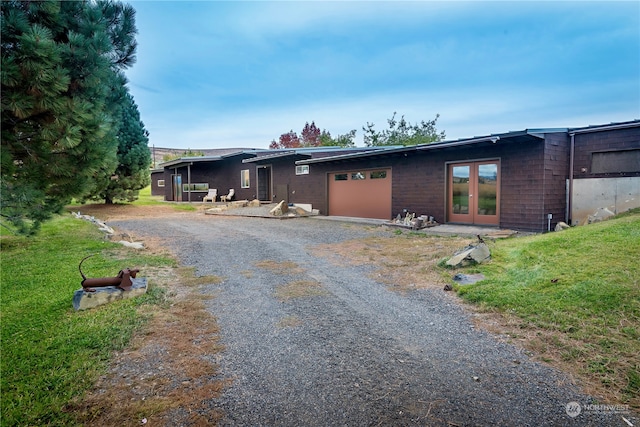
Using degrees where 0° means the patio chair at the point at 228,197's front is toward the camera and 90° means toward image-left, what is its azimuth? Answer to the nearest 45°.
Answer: approximately 45°

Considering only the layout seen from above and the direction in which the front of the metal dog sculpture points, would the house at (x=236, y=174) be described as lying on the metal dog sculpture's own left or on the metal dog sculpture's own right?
on the metal dog sculpture's own left

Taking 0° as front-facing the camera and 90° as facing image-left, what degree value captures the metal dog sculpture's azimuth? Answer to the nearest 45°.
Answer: approximately 270°

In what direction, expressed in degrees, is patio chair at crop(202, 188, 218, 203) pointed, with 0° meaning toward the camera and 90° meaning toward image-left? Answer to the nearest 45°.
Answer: approximately 45°
